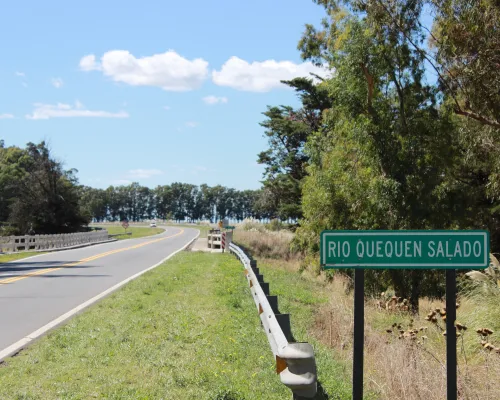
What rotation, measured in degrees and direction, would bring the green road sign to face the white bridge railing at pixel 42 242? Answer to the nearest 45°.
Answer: approximately 135° to its right

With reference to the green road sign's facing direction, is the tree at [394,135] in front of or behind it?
behind

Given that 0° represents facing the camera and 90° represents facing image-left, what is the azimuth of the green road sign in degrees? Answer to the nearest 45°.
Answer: approximately 0°

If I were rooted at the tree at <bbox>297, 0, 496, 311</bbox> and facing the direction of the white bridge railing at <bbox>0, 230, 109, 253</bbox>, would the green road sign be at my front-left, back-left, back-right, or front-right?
back-left

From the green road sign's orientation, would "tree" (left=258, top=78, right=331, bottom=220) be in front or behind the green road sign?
behind

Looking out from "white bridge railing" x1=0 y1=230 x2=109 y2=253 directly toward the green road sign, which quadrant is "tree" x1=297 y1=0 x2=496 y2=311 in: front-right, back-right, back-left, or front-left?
front-left
